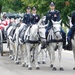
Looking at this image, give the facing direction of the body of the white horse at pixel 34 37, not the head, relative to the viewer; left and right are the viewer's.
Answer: facing the viewer and to the right of the viewer

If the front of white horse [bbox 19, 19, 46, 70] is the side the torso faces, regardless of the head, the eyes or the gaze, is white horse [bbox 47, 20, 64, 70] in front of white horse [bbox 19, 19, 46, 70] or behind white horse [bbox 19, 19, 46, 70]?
in front
